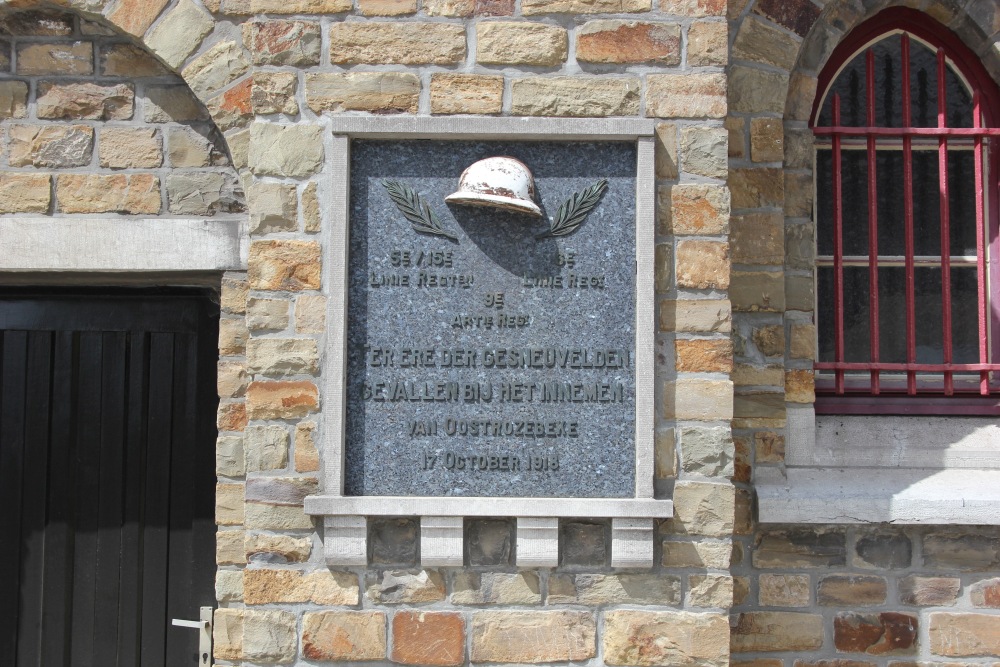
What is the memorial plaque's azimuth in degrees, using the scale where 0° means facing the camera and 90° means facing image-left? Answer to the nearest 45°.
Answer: approximately 0°

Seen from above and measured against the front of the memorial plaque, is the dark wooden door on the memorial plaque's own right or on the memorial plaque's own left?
on the memorial plaque's own right

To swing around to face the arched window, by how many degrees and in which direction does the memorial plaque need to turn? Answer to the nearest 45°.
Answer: approximately 135° to its left
